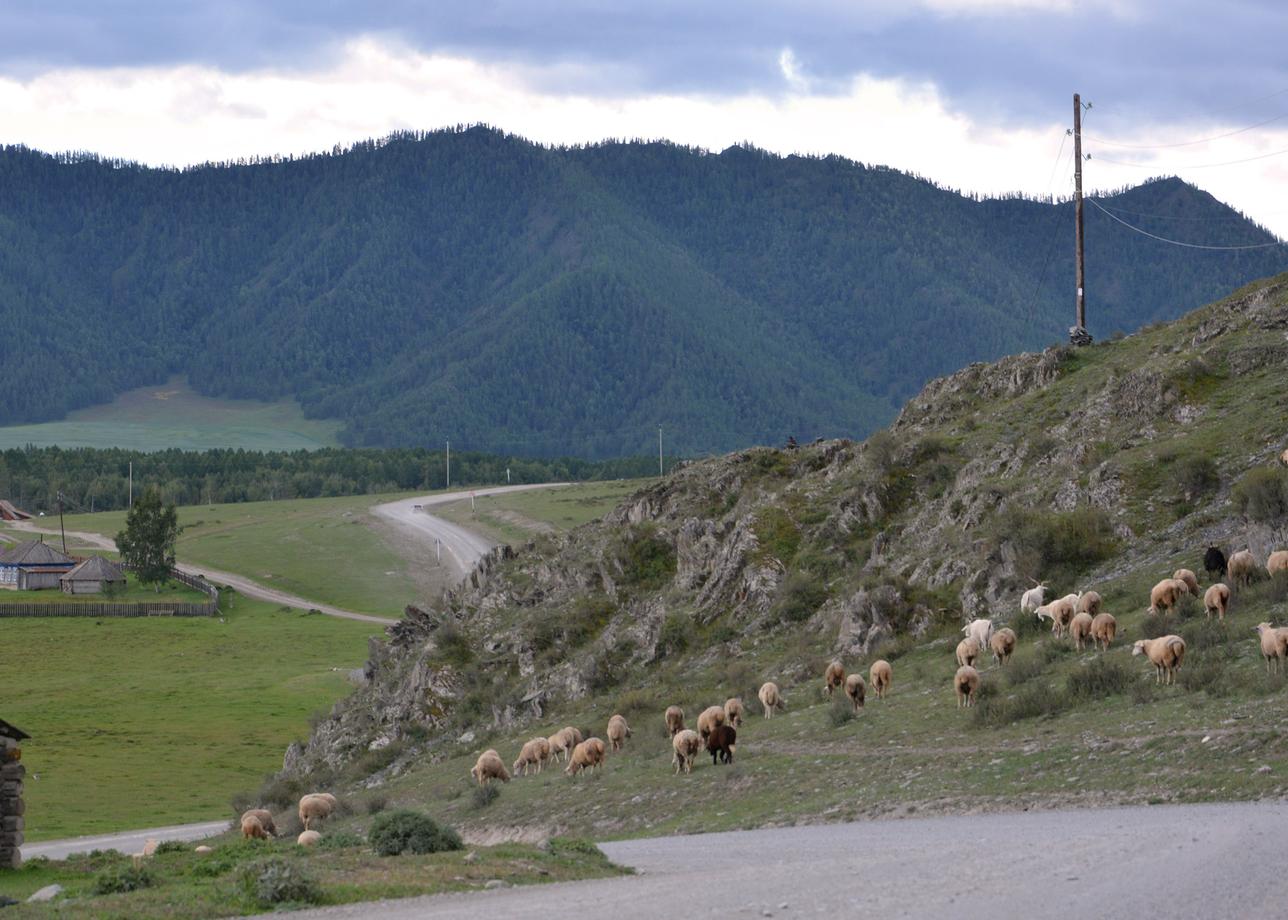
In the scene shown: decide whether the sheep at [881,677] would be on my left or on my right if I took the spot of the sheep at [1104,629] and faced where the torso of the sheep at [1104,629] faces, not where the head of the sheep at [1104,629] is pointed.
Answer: on my left

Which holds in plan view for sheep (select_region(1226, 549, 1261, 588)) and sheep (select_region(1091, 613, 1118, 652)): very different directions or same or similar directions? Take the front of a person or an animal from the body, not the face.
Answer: same or similar directions

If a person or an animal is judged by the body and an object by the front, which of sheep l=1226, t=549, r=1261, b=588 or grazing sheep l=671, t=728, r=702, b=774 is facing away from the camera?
the sheep

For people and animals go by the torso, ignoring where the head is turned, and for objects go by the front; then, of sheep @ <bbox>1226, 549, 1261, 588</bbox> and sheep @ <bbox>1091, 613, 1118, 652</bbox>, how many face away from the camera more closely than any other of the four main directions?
2

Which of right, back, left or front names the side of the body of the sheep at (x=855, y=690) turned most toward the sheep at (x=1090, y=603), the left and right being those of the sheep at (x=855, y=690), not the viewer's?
right

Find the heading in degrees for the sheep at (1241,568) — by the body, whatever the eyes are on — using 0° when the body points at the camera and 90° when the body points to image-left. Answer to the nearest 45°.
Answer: approximately 180°

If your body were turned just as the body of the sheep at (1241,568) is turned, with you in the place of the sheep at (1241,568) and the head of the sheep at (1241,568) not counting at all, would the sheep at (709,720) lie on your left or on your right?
on your left

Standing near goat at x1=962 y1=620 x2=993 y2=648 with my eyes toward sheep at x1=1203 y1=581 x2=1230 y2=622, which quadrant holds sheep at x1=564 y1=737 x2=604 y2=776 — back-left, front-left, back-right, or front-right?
back-right

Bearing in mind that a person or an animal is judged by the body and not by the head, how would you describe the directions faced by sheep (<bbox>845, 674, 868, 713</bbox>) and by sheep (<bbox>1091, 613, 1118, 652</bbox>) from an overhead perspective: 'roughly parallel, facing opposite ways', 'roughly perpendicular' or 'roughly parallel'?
roughly parallel

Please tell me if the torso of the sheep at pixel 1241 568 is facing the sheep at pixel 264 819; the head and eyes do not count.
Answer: no

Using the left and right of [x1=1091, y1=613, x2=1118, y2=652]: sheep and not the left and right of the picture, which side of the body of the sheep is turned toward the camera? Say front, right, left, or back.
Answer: back

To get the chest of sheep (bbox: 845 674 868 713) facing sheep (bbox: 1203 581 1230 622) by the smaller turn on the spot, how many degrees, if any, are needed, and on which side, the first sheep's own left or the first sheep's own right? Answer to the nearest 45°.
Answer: approximately 90° to the first sheep's own right

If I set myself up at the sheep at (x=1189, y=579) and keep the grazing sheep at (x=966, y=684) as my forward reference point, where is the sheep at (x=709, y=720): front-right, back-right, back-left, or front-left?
front-right
